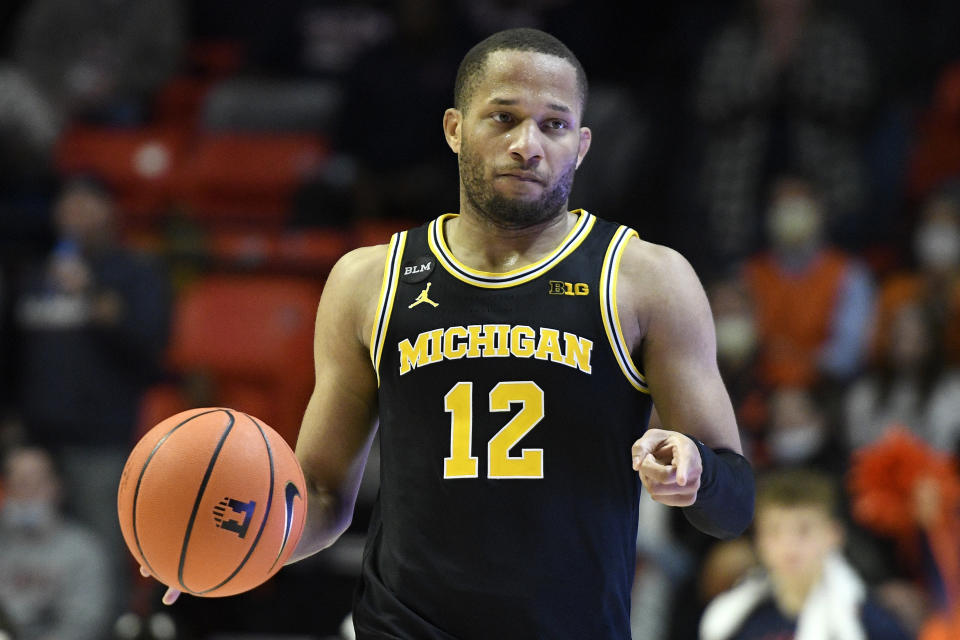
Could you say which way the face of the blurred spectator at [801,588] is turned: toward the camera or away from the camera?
toward the camera

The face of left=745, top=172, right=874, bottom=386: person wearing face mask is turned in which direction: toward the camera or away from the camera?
toward the camera

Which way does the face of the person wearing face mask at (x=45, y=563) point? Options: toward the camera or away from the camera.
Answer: toward the camera

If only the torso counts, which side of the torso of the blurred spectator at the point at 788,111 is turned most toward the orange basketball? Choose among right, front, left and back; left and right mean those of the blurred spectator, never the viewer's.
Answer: front

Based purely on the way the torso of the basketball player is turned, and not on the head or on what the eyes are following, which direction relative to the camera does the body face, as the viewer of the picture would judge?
toward the camera

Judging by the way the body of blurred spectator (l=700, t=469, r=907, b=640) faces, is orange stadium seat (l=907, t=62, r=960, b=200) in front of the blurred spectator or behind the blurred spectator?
behind

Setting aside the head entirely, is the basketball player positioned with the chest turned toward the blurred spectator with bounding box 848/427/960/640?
no

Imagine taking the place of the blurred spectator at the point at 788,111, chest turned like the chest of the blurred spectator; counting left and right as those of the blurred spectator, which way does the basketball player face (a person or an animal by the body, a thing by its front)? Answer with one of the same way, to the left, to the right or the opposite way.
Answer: the same way

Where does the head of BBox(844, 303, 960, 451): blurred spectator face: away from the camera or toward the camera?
toward the camera

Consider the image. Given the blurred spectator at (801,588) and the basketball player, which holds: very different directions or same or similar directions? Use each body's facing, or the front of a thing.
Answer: same or similar directions

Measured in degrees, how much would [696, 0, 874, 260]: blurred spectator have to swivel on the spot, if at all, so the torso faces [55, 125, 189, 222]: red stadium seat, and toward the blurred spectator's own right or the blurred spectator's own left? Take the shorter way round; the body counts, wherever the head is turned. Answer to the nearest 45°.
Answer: approximately 90° to the blurred spectator's own right

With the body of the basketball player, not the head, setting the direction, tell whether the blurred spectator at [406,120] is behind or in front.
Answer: behind

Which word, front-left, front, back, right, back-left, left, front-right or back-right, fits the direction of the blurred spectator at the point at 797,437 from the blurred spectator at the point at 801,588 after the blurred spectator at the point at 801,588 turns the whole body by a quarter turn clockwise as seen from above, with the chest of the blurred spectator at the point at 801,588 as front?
right

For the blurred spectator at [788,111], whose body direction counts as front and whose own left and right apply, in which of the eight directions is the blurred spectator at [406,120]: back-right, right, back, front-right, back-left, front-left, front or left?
right

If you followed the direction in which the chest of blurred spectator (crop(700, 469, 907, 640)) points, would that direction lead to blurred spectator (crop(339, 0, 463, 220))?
no

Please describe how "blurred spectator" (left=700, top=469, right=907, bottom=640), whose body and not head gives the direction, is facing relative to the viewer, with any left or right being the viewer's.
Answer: facing the viewer

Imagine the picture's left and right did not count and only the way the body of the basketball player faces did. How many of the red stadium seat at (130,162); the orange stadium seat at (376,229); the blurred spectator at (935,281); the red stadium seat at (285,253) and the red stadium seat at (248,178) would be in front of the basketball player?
0

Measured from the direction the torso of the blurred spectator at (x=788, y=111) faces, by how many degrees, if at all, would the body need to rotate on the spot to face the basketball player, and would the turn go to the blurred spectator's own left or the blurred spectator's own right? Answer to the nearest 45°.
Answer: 0° — they already face them
